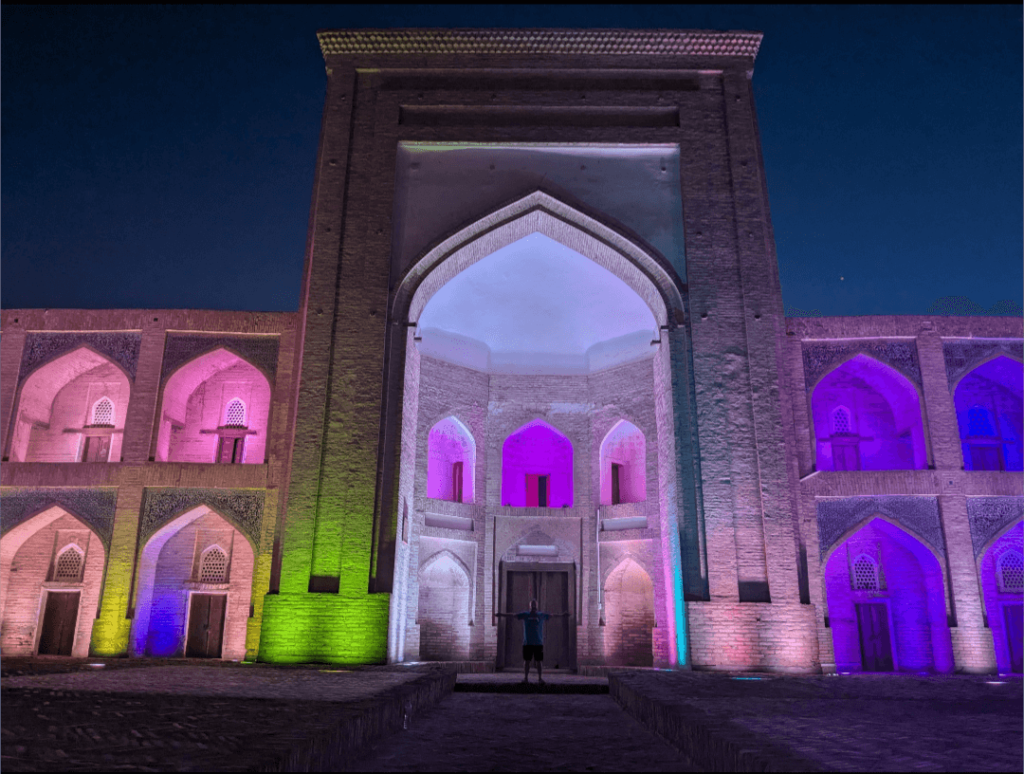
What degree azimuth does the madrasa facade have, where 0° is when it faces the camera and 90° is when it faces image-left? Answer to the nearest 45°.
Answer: approximately 0°

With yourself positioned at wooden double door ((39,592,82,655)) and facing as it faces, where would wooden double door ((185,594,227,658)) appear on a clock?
wooden double door ((185,594,227,658)) is roughly at 10 o'clock from wooden double door ((39,592,82,655)).

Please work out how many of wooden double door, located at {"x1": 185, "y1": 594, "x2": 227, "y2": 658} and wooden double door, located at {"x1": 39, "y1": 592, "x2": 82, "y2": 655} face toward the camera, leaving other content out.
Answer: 2

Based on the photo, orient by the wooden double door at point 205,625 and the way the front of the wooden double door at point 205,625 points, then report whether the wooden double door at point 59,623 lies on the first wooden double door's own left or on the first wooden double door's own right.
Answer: on the first wooden double door's own right

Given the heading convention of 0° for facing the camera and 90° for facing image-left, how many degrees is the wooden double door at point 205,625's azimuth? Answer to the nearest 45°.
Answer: approximately 0°
